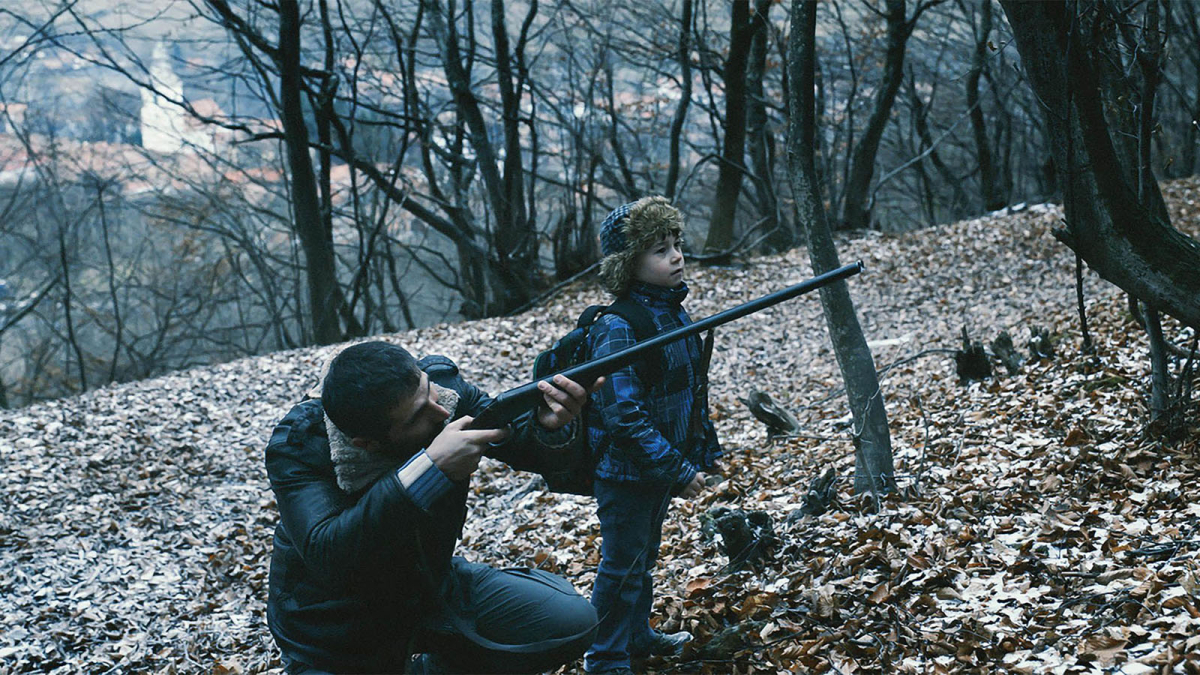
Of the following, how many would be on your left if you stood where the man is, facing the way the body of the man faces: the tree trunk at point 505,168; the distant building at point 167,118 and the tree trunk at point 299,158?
3

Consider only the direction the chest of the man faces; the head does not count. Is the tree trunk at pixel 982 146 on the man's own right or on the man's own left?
on the man's own left

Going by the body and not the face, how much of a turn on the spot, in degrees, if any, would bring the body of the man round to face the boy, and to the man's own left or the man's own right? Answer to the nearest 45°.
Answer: approximately 45° to the man's own left

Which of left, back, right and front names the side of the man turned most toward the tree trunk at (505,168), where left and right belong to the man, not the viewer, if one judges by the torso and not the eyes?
left

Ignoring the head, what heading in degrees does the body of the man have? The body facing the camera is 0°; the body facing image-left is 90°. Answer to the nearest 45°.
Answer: approximately 270°

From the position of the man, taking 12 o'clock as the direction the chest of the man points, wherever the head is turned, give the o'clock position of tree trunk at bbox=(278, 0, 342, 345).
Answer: The tree trunk is roughly at 9 o'clock from the man.

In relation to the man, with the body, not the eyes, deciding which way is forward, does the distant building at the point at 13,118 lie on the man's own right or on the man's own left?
on the man's own left

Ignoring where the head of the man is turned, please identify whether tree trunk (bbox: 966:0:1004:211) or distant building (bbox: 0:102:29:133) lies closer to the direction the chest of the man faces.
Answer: the tree trunk
